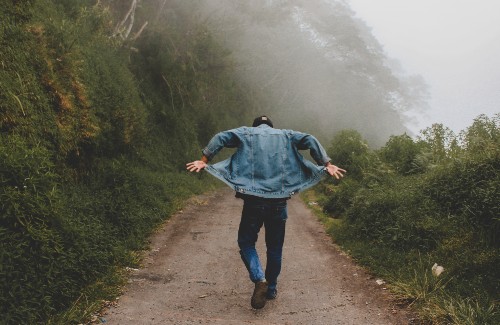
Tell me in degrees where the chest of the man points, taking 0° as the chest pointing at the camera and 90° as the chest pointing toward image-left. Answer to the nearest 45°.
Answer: approximately 180°
